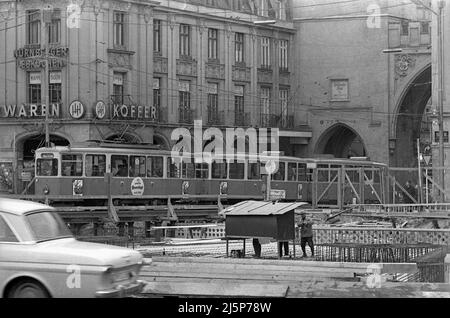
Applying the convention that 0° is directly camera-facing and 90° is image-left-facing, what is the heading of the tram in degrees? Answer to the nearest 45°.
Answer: approximately 45°

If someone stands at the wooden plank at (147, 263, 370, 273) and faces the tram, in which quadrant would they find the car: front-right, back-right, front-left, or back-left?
back-left

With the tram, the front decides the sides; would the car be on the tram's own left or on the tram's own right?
on the tram's own left
